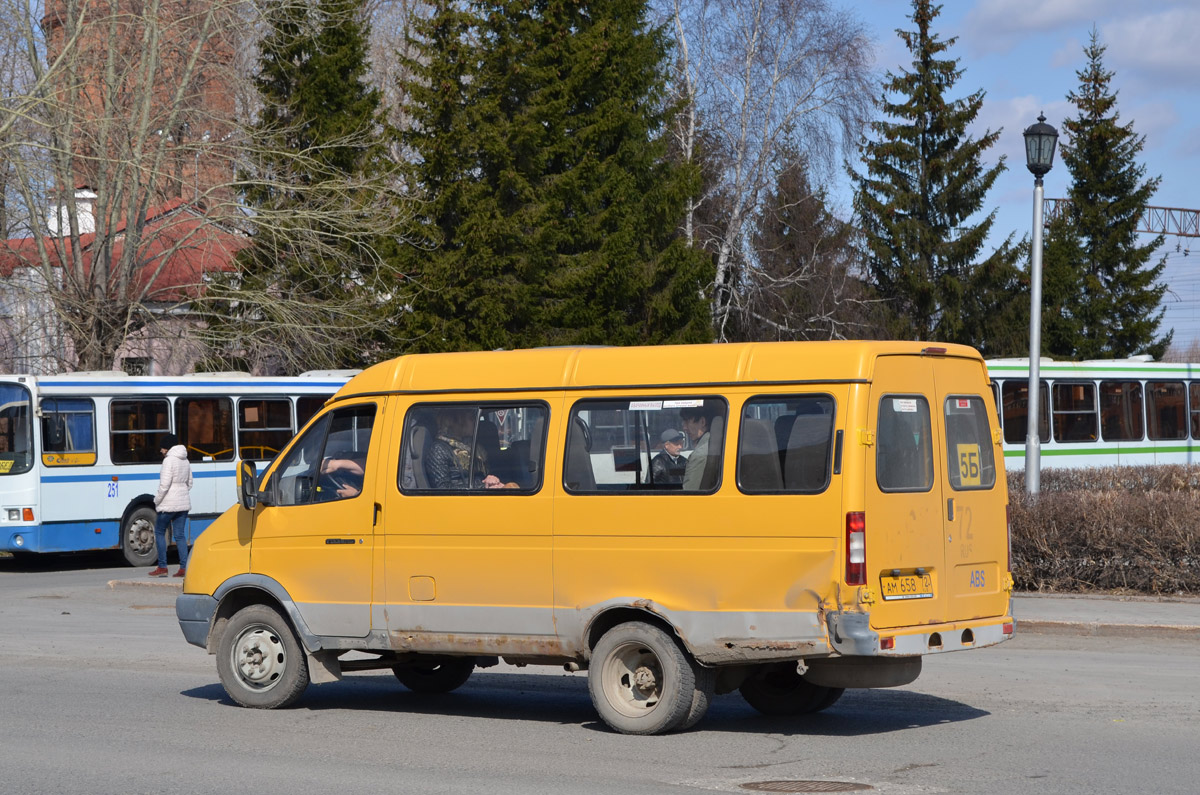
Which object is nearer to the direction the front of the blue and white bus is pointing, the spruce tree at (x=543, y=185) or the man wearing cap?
the man wearing cap

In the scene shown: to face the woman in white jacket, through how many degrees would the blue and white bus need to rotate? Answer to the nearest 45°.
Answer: approximately 45° to its left

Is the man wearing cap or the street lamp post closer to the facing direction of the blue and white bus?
the man wearing cap

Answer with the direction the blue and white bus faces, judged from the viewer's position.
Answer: facing the viewer and to the left of the viewer

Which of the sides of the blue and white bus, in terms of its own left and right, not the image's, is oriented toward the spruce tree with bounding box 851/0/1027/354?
back

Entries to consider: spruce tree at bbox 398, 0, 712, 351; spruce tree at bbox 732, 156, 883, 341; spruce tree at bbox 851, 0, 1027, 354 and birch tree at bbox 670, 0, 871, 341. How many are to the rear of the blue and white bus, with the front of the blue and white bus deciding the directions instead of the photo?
4

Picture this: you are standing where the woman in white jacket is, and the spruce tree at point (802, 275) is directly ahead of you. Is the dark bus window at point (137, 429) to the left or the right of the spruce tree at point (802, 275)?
left
